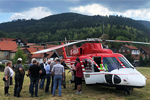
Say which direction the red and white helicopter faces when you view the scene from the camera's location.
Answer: facing the viewer and to the right of the viewer
